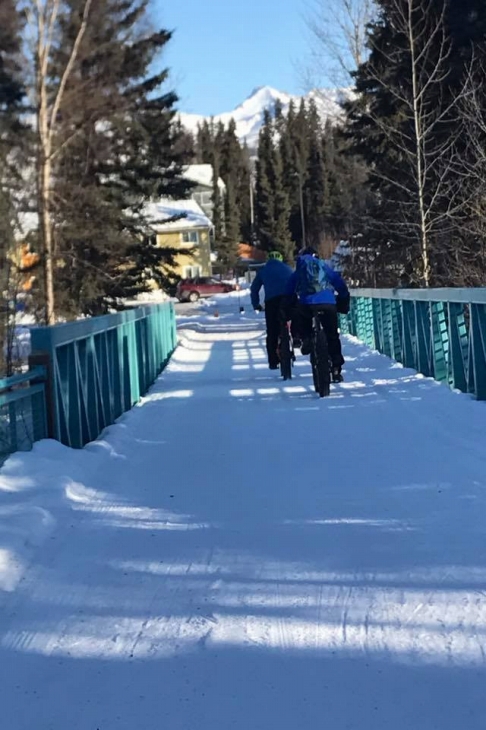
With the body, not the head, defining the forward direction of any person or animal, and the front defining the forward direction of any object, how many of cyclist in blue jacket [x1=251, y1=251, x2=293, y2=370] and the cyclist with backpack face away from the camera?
2

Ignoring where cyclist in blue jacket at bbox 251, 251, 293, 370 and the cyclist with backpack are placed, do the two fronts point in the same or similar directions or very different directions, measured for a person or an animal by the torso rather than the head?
same or similar directions

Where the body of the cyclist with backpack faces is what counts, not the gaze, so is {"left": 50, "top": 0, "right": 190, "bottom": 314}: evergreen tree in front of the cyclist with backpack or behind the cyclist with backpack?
in front

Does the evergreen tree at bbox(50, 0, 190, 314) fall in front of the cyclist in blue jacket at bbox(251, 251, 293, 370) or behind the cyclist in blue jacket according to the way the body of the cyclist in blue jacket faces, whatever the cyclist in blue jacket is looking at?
in front

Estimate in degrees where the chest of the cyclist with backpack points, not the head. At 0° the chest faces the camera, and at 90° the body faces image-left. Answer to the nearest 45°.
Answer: approximately 180°

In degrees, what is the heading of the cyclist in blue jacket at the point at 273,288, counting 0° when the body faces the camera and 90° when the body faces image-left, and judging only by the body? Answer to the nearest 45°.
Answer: approximately 180°
